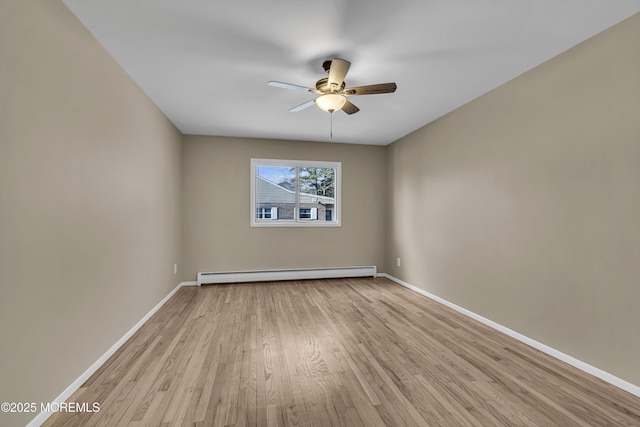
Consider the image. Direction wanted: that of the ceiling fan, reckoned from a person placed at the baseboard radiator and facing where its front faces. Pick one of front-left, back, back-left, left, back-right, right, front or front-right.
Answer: front

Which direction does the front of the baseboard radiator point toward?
toward the camera
